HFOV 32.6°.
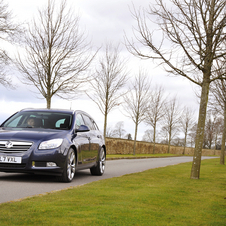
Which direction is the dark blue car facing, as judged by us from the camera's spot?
facing the viewer and to the left of the viewer
